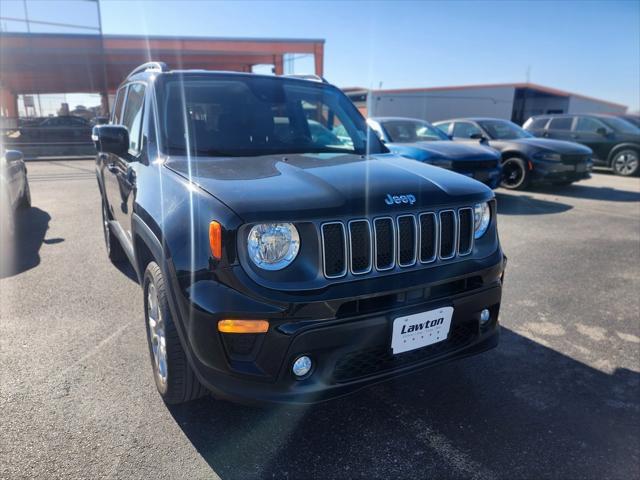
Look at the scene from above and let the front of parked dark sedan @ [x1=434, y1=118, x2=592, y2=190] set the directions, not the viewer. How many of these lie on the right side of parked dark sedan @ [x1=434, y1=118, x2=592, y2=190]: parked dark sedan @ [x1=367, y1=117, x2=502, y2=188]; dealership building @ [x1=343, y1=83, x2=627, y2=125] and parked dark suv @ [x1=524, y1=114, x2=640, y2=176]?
1

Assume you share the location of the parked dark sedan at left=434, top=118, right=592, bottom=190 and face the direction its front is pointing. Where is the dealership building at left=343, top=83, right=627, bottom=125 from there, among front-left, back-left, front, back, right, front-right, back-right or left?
back-left

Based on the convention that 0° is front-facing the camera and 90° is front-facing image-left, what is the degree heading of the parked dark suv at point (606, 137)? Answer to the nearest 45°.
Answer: approximately 315°

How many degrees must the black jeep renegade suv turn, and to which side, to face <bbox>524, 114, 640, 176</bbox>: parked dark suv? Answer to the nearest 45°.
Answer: approximately 90° to its left
